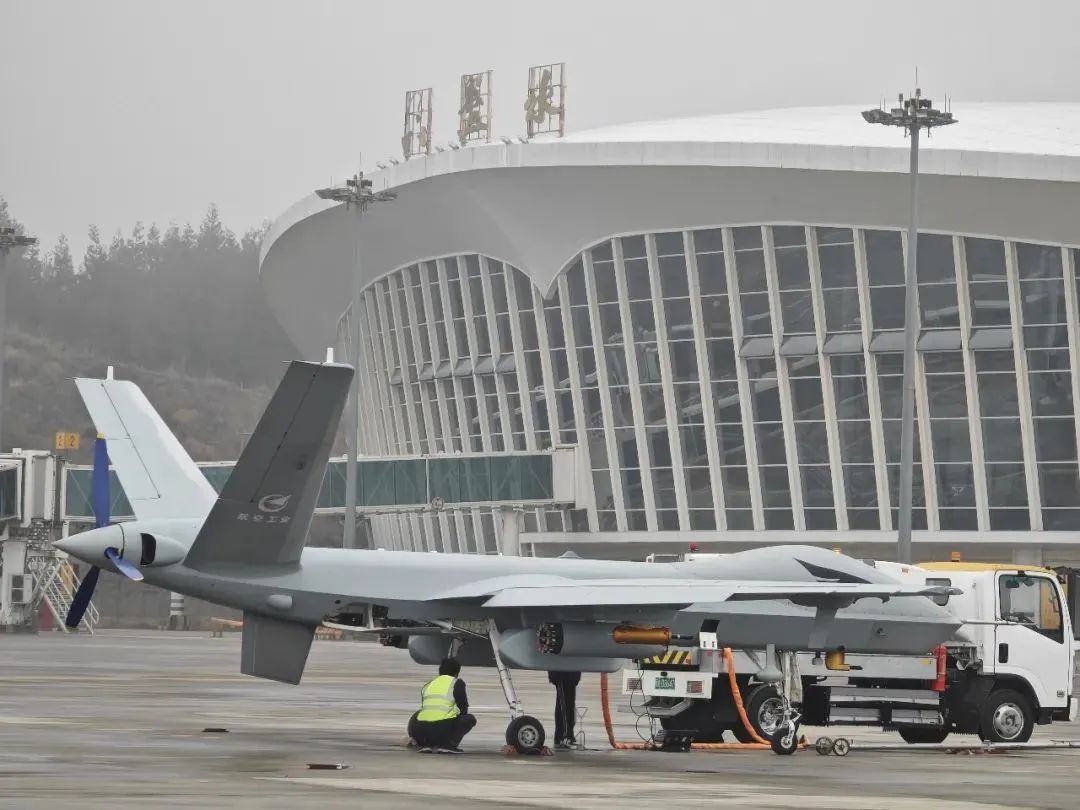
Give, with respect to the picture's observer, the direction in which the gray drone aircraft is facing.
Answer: facing away from the viewer and to the right of the viewer

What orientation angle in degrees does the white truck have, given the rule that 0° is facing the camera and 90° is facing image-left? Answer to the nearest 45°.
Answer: approximately 225°

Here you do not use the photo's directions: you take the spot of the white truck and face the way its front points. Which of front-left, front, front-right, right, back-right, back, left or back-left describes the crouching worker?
back

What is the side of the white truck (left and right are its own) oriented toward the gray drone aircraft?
back
